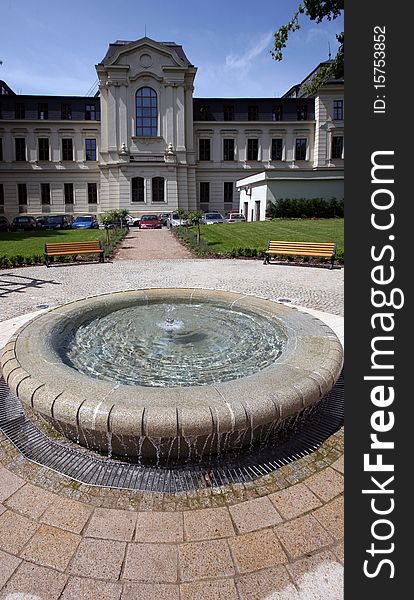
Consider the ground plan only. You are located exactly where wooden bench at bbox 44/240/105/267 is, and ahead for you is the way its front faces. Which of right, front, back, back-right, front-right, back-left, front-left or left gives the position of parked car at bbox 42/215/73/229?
back

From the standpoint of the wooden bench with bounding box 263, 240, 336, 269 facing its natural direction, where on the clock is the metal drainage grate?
The metal drainage grate is roughly at 12 o'clock from the wooden bench.

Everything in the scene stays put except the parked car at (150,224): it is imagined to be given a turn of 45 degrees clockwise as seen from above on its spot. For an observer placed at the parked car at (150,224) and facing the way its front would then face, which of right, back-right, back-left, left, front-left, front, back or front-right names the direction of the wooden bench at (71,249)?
front-left

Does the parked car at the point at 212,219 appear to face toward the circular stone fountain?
yes

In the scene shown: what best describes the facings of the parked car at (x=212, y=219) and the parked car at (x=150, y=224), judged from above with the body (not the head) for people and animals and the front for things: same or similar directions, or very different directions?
same or similar directions

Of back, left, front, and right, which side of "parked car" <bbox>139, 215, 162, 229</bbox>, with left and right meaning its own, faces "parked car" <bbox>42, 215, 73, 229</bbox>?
right

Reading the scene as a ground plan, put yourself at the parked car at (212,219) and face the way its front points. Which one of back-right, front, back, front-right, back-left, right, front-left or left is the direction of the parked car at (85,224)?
right

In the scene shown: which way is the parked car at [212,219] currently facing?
toward the camera

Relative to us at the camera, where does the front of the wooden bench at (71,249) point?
facing the viewer

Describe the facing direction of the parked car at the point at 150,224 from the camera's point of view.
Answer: facing the viewer

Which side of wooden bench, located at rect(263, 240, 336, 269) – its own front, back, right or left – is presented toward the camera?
front

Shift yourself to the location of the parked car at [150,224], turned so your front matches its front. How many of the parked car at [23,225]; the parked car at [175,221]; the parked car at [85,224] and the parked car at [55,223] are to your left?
1

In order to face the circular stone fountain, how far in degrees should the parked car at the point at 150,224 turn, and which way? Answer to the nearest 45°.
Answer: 0° — it already faces it

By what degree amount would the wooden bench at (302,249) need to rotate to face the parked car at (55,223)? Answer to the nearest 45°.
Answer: approximately 135° to its right
